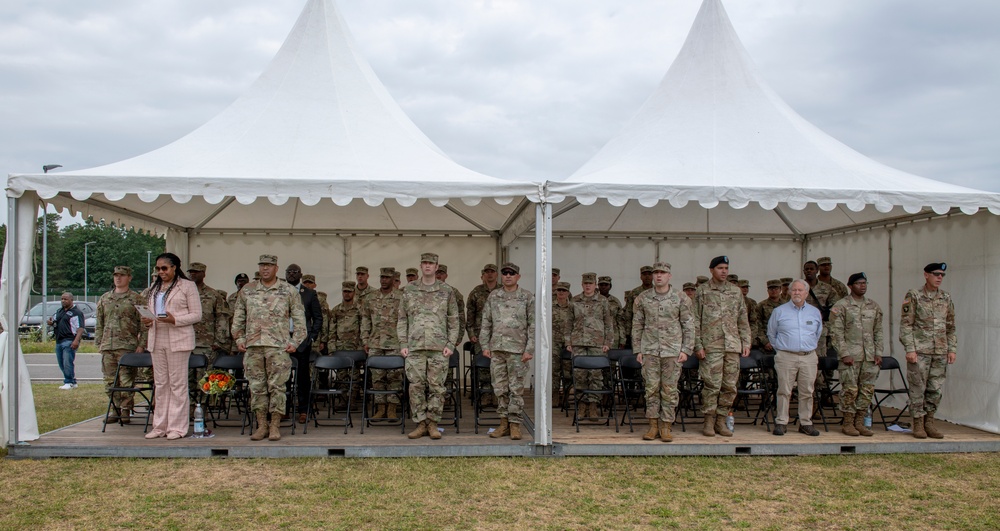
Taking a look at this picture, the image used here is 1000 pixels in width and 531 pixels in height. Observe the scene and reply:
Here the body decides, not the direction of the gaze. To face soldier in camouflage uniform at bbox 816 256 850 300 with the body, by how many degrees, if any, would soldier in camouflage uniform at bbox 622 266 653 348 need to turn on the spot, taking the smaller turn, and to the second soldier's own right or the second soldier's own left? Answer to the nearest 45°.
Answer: approximately 90° to the second soldier's own left

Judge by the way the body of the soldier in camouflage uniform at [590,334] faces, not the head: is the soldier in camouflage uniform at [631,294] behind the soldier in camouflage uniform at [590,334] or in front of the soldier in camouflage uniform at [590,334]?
behind

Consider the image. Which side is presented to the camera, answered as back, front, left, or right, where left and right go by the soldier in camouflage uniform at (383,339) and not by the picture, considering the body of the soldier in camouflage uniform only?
front

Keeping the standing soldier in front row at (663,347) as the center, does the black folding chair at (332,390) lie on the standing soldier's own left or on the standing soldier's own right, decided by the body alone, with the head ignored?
on the standing soldier's own right

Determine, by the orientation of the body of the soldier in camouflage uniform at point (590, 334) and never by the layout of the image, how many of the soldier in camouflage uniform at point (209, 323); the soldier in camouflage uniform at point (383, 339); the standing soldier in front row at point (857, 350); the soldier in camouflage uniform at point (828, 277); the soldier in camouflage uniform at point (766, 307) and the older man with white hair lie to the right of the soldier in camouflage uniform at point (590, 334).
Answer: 2

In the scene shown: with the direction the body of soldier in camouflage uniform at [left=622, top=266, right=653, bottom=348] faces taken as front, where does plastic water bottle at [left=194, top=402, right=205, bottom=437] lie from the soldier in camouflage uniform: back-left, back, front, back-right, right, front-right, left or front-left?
front-right

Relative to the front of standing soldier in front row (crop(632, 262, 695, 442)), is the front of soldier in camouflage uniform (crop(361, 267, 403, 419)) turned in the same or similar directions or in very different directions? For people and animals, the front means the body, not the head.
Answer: same or similar directions

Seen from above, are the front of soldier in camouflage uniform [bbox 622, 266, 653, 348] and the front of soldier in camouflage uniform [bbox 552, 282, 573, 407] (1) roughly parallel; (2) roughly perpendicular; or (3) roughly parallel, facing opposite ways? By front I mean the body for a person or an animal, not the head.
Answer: roughly parallel

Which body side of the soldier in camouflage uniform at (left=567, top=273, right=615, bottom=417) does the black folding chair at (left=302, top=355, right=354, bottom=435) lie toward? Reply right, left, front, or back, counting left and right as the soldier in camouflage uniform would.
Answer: right

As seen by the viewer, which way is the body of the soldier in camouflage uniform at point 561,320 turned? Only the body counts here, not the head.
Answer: toward the camera

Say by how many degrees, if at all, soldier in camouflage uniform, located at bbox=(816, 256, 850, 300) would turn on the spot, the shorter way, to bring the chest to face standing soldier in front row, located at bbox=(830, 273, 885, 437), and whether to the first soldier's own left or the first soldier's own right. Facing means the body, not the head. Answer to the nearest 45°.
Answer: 0° — they already face them

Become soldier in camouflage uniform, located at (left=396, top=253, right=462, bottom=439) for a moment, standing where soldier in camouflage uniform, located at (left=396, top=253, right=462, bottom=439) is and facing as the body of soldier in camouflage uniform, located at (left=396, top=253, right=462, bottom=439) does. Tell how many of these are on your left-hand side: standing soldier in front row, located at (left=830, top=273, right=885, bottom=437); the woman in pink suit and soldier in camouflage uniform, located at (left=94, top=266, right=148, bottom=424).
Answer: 1

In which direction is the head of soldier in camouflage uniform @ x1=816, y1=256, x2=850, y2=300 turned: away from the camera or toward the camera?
toward the camera

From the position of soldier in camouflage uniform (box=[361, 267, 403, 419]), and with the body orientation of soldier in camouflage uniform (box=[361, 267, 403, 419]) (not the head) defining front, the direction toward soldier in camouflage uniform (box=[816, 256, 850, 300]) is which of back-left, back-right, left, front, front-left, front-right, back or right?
left

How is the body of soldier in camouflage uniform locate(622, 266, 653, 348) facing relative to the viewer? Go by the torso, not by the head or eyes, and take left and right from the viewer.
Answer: facing the viewer
